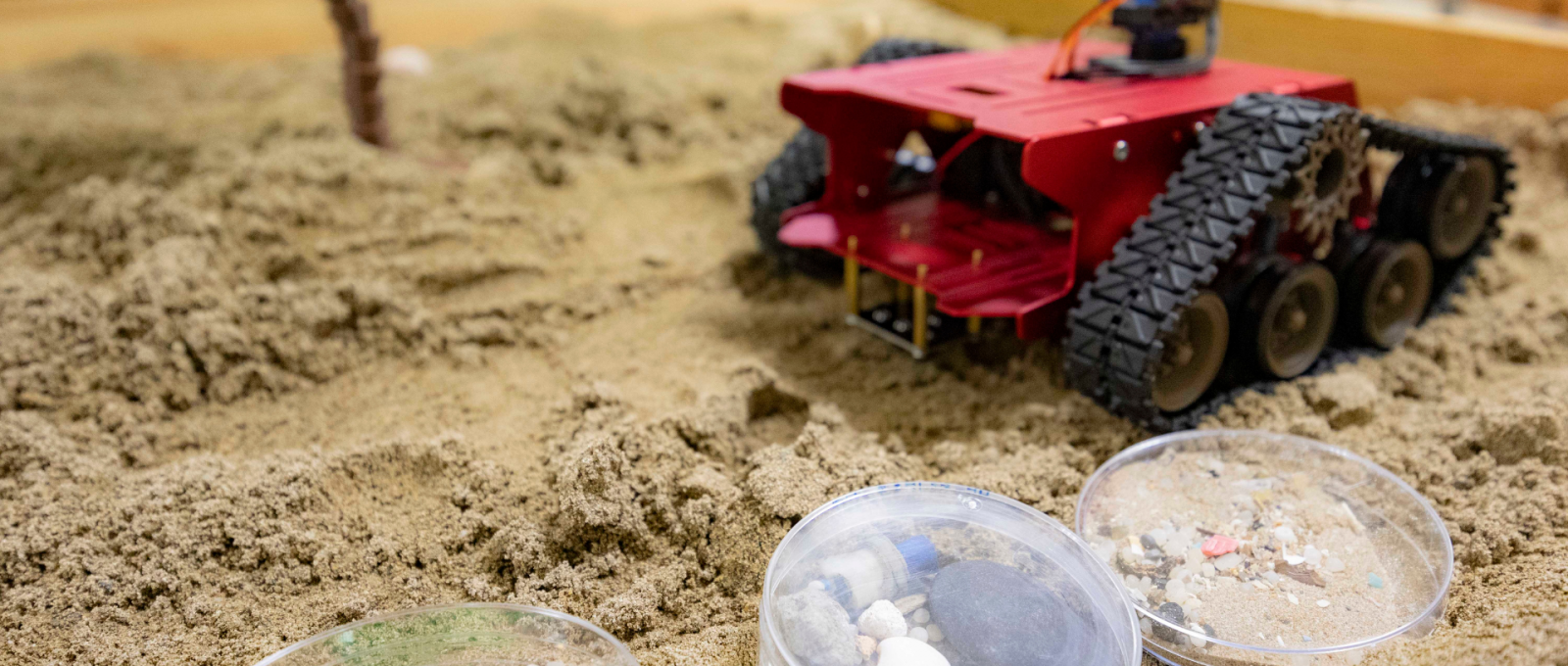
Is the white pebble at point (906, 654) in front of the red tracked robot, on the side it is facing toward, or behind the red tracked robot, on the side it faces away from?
in front

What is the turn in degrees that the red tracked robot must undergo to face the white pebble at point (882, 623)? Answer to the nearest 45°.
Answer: approximately 45° to its left

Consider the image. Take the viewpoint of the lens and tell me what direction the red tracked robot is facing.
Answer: facing the viewer and to the left of the viewer

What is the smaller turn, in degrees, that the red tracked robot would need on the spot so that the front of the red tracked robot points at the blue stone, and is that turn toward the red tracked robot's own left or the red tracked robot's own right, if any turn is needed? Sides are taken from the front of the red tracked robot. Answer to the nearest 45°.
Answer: approximately 45° to the red tracked robot's own left

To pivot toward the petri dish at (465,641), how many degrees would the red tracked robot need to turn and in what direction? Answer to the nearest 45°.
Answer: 0° — it already faces it

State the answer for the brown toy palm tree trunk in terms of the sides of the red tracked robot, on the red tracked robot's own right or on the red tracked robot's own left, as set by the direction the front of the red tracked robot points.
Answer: on the red tracked robot's own right

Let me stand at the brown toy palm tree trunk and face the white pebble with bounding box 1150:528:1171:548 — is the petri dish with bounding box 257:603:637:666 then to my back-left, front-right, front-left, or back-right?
front-right

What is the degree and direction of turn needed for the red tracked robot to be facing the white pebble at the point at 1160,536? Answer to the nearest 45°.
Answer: approximately 45° to its left
